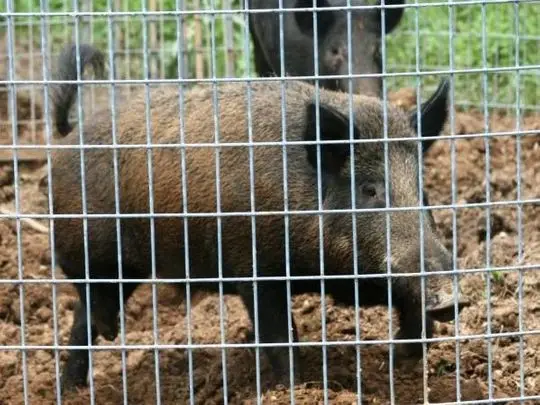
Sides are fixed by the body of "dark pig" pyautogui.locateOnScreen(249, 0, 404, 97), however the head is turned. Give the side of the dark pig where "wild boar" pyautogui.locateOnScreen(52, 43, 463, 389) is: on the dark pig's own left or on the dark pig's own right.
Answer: on the dark pig's own right

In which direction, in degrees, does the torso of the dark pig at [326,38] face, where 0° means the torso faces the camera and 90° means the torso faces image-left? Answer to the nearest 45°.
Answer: approximately 315°

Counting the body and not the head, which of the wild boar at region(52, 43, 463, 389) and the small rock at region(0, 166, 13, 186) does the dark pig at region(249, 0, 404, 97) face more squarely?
the wild boar

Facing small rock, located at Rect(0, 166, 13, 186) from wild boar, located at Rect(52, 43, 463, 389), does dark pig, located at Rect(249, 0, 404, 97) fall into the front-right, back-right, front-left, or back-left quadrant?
front-right

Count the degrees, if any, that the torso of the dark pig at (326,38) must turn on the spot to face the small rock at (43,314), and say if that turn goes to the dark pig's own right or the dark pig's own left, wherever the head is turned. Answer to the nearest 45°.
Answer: approximately 90° to the dark pig's own right
